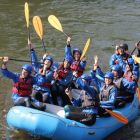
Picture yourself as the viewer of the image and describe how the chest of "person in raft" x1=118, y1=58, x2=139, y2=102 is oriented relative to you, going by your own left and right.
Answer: facing the viewer and to the left of the viewer

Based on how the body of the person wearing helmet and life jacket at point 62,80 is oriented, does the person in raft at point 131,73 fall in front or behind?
behind

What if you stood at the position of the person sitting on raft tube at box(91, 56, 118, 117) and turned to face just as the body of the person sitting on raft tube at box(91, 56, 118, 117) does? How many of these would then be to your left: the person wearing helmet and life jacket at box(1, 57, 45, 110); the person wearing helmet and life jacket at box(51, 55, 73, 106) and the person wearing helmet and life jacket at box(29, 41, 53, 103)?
0

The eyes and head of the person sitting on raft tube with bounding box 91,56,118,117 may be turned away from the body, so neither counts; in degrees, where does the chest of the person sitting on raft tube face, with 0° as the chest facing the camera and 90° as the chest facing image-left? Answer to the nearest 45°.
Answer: approximately 45°

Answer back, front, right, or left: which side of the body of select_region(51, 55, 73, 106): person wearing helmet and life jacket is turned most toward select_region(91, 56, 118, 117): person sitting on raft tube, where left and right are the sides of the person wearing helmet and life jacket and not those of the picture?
left

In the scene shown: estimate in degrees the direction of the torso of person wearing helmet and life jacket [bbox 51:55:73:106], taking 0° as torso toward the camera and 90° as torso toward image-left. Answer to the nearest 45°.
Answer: approximately 45°

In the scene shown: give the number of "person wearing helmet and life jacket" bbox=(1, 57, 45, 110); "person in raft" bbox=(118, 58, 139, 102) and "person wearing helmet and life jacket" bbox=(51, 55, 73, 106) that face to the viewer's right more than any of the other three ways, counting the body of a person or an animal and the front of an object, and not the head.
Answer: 0

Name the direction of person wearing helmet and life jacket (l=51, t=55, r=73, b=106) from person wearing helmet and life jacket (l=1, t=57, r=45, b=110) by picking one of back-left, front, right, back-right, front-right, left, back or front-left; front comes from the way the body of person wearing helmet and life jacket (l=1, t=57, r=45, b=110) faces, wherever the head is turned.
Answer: back-left

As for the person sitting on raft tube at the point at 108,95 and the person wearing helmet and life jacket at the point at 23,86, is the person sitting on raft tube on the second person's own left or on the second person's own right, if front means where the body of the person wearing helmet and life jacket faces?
on the second person's own left

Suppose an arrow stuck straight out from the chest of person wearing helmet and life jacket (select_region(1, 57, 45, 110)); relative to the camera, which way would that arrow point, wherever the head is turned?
toward the camera

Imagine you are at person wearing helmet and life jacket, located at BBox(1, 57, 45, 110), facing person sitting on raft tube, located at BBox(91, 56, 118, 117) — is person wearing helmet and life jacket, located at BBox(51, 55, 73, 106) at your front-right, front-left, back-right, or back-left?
front-left

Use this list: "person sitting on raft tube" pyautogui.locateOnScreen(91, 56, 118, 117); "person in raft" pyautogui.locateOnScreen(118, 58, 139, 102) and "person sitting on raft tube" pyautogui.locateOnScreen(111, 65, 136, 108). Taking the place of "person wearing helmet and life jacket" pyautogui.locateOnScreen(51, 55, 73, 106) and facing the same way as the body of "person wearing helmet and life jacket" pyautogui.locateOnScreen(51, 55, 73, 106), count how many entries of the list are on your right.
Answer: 0

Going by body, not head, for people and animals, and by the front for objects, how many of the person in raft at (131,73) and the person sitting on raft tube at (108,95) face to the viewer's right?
0

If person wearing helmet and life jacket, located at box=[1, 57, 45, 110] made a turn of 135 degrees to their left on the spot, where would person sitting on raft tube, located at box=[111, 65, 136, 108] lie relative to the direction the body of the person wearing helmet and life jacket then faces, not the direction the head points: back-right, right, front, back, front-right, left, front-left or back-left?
front-right
